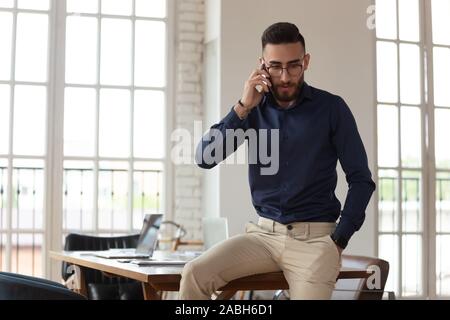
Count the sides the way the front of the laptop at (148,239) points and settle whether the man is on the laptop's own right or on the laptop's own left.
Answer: on the laptop's own left

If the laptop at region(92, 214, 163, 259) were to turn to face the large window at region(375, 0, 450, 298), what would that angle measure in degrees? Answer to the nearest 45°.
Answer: approximately 135° to its right

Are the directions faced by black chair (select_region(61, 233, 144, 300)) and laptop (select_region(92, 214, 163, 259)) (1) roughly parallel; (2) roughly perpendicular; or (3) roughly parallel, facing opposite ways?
roughly perpendicular

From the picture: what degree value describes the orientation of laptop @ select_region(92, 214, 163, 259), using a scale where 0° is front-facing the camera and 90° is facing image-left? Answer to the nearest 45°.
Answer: approximately 90°
